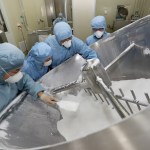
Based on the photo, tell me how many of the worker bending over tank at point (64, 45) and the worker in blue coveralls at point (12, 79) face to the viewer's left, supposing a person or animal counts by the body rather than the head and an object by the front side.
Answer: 0

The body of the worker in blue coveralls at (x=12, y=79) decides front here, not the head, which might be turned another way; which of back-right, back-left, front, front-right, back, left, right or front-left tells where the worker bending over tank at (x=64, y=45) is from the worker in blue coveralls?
left

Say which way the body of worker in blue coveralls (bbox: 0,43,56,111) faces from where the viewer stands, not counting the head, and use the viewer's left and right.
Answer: facing the viewer and to the right of the viewer

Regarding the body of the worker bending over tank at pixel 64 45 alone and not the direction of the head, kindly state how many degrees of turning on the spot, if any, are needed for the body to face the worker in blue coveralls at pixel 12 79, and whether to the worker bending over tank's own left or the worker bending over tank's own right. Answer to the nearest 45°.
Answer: approximately 90° to the worker bending over tank's own right
